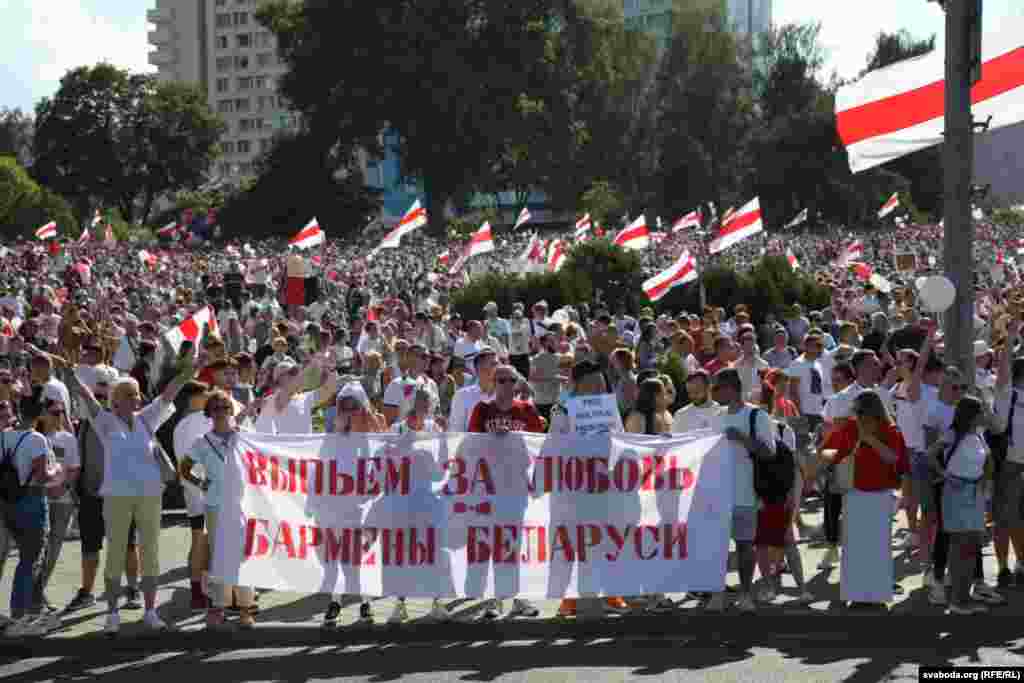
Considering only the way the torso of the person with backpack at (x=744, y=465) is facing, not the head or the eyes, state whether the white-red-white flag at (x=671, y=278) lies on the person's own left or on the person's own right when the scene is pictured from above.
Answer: on the person's own right

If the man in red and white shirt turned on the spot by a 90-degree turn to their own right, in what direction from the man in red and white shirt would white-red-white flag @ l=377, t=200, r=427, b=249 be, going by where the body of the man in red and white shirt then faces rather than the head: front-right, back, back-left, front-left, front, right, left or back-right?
right

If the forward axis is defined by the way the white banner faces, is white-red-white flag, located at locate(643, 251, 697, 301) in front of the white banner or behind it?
behind

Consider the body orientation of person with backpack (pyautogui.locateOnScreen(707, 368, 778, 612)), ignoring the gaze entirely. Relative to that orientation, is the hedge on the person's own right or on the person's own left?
on the person's own right

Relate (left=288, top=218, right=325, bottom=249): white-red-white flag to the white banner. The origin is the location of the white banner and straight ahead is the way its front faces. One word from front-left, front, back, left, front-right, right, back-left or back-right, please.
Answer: back

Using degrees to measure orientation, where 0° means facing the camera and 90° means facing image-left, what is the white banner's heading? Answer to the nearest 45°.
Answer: approximately 0°

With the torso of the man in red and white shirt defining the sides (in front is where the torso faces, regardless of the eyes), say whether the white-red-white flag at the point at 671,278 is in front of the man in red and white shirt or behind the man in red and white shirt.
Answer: behind
